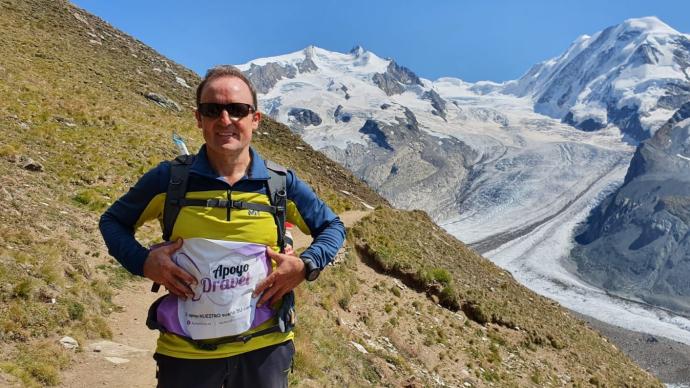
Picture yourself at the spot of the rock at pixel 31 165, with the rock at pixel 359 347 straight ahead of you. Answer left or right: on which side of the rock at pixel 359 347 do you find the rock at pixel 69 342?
right

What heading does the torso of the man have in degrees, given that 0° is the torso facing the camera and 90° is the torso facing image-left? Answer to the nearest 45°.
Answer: approximately 0°

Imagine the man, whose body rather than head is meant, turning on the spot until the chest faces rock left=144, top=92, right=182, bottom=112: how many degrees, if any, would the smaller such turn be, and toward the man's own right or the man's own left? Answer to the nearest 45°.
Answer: approximately 180°

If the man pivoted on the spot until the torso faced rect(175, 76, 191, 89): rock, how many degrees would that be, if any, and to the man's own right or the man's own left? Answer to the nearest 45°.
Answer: approximately 180°
